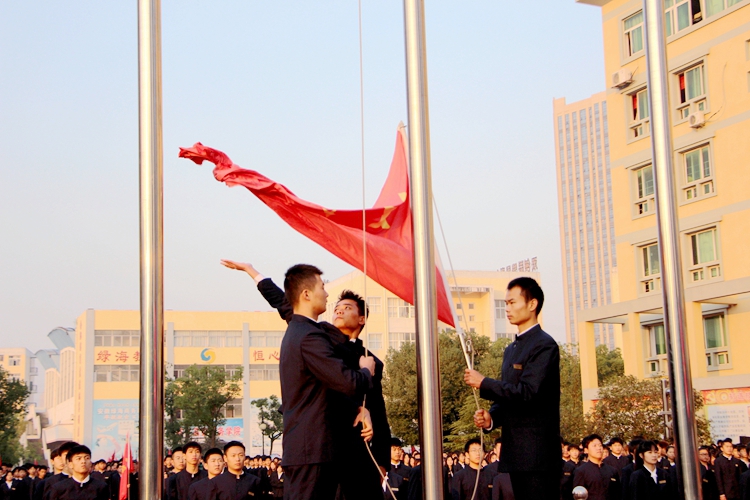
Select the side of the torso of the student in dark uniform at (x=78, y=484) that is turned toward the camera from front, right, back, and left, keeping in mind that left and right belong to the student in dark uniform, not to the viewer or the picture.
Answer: front

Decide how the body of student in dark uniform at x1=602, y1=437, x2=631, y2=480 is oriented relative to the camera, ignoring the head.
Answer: toward the camera

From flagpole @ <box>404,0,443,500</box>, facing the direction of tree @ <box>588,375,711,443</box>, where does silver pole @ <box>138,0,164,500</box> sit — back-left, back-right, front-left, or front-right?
back-left

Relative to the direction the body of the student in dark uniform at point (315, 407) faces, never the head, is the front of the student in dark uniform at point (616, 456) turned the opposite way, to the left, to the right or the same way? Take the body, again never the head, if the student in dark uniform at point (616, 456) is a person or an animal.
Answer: to the right

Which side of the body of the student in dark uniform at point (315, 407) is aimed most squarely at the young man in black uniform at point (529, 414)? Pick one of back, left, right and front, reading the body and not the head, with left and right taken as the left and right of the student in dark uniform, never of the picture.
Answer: front

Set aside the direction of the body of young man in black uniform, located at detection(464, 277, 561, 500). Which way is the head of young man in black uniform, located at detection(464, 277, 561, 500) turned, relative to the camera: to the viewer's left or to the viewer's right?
to the viewer's left

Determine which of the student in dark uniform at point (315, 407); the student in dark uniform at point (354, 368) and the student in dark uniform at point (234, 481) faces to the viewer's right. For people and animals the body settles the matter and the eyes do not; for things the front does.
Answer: the student in dark uniform at point (315, 407)

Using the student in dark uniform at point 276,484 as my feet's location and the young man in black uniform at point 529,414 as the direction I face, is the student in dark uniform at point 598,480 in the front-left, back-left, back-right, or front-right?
front-left

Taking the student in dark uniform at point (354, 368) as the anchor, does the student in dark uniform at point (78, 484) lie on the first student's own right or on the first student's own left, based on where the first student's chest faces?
on the first student's own right

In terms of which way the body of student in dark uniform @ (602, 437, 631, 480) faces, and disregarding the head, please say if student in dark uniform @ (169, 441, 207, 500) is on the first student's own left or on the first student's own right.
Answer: on the first student's own right

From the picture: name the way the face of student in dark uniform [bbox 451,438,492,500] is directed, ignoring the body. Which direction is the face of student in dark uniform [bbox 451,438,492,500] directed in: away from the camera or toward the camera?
toward the camera

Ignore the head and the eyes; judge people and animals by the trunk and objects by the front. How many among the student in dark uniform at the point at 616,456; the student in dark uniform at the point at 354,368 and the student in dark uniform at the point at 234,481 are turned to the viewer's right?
0

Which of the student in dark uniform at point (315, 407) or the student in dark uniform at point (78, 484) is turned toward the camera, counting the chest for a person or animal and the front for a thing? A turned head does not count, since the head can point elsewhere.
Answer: the student in dark uniform at point (78, 484)

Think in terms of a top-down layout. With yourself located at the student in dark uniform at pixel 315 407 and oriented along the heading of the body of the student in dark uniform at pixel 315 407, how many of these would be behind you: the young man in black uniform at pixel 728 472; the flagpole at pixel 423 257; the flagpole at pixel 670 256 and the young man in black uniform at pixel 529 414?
0

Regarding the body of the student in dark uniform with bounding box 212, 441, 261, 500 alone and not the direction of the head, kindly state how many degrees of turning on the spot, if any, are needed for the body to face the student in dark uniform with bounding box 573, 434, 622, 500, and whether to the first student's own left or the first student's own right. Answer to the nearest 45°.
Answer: approximately 90° to the first student's own left

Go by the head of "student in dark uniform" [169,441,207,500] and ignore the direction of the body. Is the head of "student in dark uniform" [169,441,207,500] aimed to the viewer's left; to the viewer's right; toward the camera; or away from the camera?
toward the camera

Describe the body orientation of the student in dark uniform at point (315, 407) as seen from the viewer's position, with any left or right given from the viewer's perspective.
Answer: facing to the right of the viewer

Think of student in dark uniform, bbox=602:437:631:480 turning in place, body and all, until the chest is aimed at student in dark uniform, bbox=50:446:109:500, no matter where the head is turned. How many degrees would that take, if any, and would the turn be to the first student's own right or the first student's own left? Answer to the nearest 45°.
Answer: approximately 45° to the first student's own right
